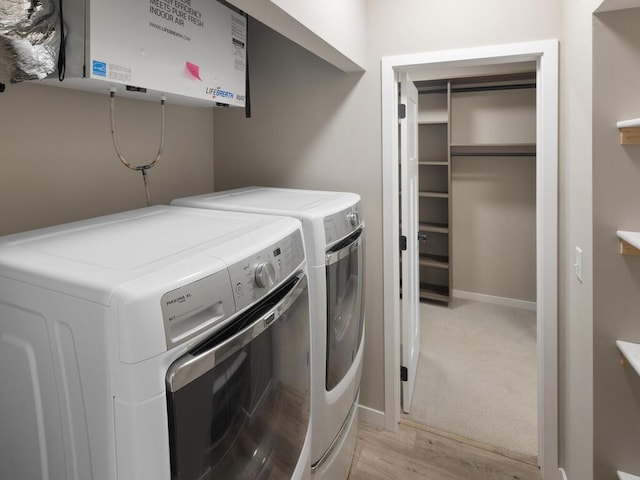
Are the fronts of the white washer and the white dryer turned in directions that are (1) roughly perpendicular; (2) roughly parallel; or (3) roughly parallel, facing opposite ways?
roughly parallel

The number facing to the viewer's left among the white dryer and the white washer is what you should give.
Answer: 0
